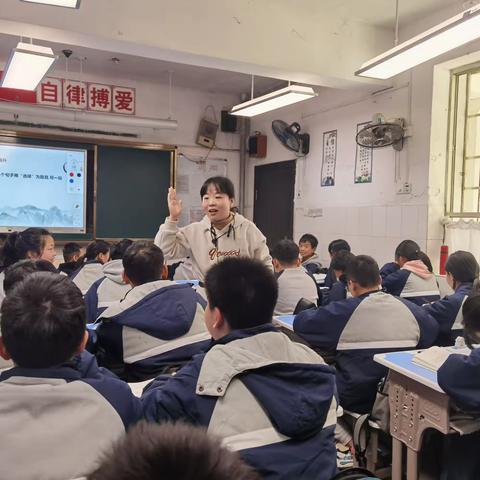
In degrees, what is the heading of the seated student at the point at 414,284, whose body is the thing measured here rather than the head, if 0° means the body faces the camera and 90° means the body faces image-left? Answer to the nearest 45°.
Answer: approximately 135°

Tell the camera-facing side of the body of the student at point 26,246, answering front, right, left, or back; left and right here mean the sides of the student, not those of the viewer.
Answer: right

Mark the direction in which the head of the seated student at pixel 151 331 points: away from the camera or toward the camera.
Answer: away from the camera

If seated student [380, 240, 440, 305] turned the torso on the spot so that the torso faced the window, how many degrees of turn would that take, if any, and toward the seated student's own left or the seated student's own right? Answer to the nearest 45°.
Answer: approximately 45° to the seated student's own right

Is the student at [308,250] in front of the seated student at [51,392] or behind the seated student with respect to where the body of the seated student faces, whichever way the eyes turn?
in front

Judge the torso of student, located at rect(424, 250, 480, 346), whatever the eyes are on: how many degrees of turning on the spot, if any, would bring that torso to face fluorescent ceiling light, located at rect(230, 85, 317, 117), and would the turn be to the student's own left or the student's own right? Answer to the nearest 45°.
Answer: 0° — they already face it

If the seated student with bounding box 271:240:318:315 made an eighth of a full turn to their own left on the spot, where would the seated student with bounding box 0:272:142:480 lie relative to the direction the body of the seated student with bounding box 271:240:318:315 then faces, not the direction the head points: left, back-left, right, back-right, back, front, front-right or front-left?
back-left

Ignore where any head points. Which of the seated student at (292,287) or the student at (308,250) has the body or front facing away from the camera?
the seated student

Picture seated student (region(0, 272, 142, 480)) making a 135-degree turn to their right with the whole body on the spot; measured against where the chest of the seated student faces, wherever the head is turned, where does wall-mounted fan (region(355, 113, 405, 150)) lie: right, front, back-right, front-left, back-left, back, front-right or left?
left

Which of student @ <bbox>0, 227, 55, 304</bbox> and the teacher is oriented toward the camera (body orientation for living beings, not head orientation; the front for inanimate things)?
the teacher

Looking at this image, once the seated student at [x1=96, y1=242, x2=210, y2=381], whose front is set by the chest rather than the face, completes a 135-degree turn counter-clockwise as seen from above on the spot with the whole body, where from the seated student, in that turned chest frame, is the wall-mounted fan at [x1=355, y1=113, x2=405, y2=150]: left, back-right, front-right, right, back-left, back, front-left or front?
back-left

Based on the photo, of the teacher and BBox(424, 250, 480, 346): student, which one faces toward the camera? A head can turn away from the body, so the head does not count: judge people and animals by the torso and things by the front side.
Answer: the teacher

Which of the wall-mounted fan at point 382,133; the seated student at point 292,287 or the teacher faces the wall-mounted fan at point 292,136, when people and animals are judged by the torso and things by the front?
the seated student

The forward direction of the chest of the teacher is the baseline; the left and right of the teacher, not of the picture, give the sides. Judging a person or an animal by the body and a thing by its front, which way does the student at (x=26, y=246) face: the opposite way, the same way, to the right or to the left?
to the left

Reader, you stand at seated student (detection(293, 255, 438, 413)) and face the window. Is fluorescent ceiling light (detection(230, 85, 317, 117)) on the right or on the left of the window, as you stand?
left

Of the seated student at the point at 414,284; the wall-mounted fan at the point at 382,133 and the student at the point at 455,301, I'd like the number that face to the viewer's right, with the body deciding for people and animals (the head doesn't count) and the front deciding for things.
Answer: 0

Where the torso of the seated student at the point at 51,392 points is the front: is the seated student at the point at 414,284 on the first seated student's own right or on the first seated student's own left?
on the first seated student's own right

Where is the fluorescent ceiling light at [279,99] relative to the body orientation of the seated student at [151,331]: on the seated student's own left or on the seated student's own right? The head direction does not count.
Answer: on the seated student's own right

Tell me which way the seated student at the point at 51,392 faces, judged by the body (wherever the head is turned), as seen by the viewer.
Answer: away from the camera

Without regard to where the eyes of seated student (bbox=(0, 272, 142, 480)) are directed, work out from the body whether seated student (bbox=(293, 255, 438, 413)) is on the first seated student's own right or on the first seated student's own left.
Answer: on the first seated student's own right
